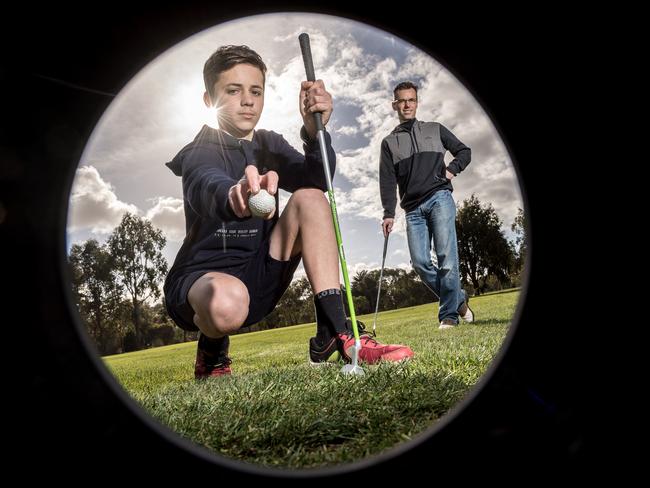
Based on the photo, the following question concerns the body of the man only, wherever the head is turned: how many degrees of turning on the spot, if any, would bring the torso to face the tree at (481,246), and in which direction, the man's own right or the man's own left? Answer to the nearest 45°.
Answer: approximately 180°

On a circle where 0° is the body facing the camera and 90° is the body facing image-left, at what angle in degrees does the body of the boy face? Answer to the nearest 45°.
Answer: approximately 315°

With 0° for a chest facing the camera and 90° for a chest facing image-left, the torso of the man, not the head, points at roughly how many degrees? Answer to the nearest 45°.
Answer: approximately 0°
